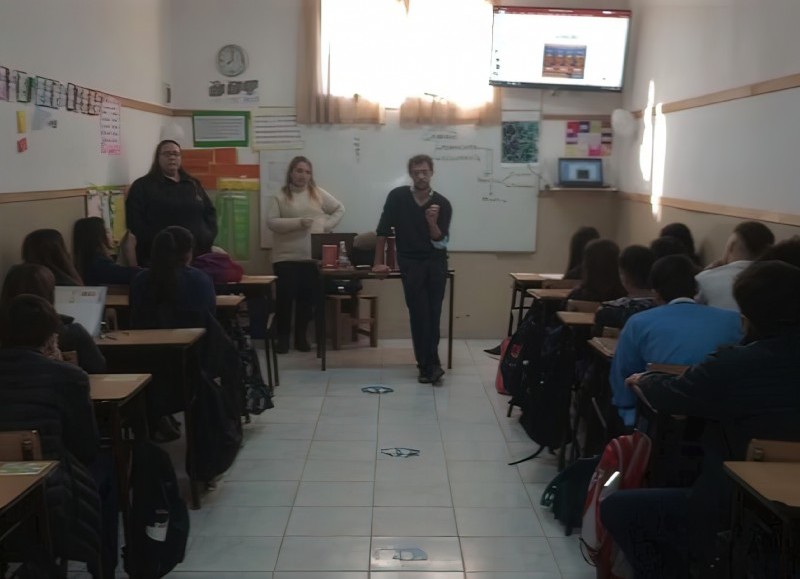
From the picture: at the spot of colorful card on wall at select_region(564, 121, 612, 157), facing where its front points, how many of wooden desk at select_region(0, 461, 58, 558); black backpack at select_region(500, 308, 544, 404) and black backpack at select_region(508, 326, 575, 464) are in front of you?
3

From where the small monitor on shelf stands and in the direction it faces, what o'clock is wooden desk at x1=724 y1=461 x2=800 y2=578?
The wooden desk is roughly at 12 o'clock from the small monitor on shelf.

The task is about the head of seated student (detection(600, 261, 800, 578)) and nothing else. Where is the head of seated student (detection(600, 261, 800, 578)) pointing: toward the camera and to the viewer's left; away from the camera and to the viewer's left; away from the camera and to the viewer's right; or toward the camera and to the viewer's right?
away from the camera and to the viewer's left

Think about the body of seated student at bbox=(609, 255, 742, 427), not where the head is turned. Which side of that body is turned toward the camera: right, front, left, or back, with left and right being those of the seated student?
back

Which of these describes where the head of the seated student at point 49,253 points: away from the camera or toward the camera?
away from the camera

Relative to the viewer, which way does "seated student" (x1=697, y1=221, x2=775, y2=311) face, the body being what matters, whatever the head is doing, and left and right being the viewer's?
facing away from the viewer and to the left of the viewer

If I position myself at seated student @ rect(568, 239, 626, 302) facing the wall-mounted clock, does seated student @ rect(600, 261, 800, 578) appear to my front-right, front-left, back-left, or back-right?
back-left

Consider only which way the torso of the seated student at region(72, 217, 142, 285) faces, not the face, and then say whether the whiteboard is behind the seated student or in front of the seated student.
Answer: in front

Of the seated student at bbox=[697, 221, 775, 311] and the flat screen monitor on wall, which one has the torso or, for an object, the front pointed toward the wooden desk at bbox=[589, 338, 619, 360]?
the flat screen monitor on wall

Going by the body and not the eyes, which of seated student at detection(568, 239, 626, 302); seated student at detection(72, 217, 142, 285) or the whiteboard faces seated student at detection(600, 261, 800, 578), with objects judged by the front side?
the whiteboard

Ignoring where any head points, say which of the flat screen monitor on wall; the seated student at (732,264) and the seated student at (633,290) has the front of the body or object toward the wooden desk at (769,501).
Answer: the flat screen monitor on wall

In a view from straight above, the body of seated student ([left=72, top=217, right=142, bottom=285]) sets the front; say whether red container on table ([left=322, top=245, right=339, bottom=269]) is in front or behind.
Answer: in front

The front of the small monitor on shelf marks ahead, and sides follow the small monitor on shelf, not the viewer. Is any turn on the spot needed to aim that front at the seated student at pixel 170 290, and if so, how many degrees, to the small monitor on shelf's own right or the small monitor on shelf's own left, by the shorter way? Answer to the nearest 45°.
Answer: approximately 45° to the small monitor on shelf's own right

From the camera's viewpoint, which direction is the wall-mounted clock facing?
toward the camera

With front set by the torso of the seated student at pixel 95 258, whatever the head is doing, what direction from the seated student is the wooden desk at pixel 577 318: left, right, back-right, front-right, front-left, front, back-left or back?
right

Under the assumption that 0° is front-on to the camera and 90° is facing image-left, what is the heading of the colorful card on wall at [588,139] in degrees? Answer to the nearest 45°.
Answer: approximately 0°

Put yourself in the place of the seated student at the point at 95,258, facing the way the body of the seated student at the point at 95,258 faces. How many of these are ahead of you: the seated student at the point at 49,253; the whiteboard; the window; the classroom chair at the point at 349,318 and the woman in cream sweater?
4

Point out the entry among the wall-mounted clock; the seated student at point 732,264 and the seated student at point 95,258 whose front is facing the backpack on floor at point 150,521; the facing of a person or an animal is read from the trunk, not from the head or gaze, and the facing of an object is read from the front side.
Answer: the wall-mounted clock

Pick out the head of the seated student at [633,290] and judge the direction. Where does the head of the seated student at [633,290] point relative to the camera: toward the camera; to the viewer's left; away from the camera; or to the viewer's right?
away from the camera

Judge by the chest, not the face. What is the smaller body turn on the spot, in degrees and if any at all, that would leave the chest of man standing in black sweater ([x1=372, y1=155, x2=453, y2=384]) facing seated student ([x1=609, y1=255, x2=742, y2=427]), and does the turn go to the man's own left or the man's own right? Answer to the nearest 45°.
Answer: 0° — they already face them

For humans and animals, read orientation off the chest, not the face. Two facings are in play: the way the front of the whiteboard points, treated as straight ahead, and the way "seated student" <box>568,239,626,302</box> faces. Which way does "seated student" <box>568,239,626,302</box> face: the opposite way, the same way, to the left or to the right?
the opposite way
